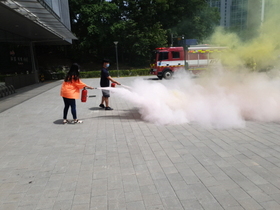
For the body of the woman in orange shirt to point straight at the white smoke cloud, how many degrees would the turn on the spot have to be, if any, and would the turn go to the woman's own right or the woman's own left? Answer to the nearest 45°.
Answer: approximately 45° to the woman's own right

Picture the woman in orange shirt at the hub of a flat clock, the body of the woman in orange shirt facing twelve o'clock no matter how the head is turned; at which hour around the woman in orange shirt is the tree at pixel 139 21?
The tree is roughly at 11 o'clock from the woman in orange shirt.

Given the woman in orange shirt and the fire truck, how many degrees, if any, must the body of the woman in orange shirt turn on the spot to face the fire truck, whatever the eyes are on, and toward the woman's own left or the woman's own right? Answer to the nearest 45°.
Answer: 0° — they already face it

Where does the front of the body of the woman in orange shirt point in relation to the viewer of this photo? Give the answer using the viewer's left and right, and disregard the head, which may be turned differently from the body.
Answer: facing away from the viewer and to the right of the viewer

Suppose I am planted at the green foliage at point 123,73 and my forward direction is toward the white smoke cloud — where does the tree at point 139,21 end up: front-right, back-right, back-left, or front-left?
back-left

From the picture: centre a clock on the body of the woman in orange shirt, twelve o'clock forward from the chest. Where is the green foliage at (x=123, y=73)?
The green foliage is roughly at 11 o'clock from the woman in orange shirt.
